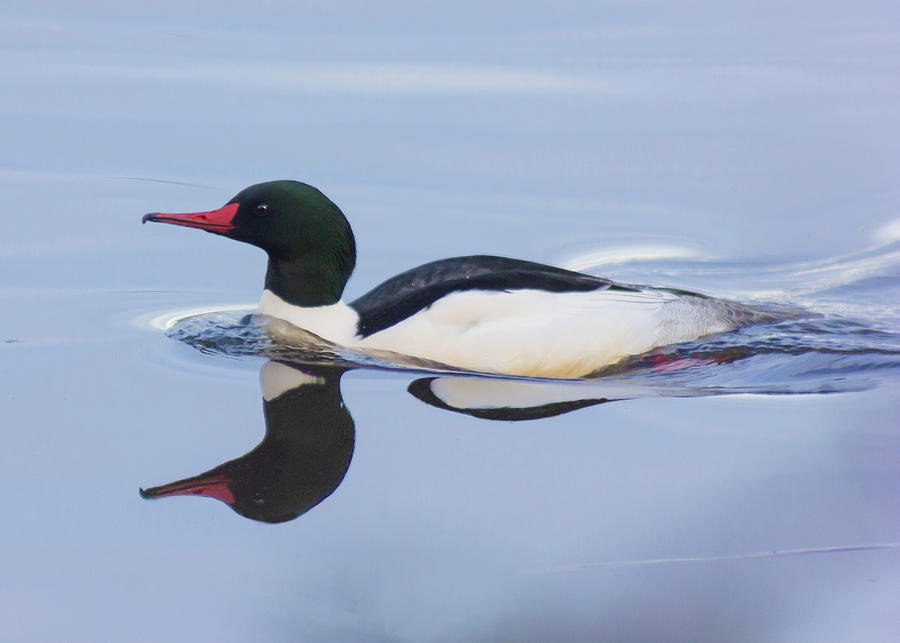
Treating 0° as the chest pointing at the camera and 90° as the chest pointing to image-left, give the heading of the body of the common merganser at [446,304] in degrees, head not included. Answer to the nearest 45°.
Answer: approximately 90°
